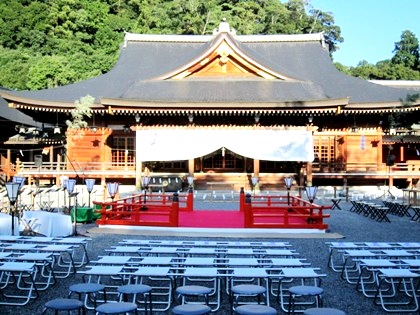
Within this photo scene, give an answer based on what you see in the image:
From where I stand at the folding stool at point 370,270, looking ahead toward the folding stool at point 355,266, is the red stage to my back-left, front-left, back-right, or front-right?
front-left

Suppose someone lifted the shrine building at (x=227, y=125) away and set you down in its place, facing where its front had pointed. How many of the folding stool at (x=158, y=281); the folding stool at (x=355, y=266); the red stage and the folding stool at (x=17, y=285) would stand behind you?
0

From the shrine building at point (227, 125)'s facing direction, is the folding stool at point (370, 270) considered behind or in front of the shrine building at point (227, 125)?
in front

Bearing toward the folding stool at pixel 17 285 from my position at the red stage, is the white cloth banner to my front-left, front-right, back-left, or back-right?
back-right

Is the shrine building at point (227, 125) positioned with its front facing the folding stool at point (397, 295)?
yes

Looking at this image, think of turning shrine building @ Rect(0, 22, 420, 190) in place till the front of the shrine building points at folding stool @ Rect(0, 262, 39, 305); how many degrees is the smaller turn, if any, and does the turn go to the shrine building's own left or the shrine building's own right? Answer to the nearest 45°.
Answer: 0° — it already faces it

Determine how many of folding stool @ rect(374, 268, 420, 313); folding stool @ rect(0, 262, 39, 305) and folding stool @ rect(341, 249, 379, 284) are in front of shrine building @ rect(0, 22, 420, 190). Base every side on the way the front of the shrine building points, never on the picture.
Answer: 3

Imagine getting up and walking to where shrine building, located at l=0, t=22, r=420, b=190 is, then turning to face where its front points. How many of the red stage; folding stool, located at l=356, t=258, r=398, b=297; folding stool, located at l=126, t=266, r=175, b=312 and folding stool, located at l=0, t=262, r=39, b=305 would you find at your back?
0

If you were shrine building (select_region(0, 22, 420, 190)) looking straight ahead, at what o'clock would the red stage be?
The red stage is roughly at 12 o'clock from the shrine building.

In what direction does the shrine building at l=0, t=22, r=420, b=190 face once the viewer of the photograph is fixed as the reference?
facing the viewer

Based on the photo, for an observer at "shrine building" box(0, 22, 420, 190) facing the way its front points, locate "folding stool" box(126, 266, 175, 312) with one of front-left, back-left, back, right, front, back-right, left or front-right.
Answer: front

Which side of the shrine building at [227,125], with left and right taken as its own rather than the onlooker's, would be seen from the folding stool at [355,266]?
front
